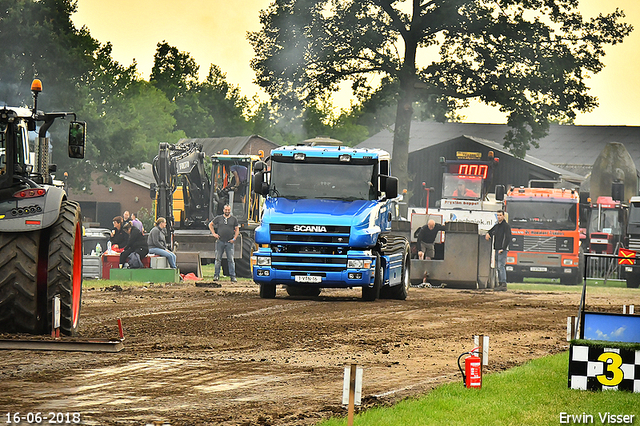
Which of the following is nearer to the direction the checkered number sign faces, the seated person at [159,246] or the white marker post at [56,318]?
the white marker post

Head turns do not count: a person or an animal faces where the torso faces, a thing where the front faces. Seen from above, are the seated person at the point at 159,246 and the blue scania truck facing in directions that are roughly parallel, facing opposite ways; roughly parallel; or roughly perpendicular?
roughly perpendicular

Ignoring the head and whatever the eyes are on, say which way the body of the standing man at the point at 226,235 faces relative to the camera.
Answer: toward the camera

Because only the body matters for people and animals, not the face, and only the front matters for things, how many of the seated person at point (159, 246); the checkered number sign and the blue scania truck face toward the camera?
2

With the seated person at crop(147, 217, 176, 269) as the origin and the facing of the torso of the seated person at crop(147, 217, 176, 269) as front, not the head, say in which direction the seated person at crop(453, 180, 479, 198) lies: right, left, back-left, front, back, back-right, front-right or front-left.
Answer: front-left

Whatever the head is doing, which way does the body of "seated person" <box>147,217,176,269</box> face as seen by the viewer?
to the viewer's right

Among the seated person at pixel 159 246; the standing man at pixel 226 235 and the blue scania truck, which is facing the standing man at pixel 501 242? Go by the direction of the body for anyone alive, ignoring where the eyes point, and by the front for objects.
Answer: the seated person

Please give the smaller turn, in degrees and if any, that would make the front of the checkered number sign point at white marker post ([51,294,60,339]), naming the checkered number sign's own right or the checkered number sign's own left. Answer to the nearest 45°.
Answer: approximately 90° to the checkered number sign's own right

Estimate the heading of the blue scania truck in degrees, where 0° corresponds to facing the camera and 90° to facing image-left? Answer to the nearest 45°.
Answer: approximately 0°

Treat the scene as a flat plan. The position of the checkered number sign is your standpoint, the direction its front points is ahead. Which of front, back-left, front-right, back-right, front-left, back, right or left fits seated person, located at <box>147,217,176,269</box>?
back-right

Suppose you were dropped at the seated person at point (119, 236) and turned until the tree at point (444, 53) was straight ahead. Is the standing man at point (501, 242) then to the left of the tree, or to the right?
right

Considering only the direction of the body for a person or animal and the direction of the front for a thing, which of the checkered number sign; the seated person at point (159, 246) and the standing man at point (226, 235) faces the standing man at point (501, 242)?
the seated person

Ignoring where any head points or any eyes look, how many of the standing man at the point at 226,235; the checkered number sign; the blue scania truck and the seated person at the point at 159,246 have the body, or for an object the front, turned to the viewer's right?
1

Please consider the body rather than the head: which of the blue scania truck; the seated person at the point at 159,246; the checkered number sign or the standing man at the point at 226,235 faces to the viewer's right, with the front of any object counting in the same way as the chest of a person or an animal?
the seated person
